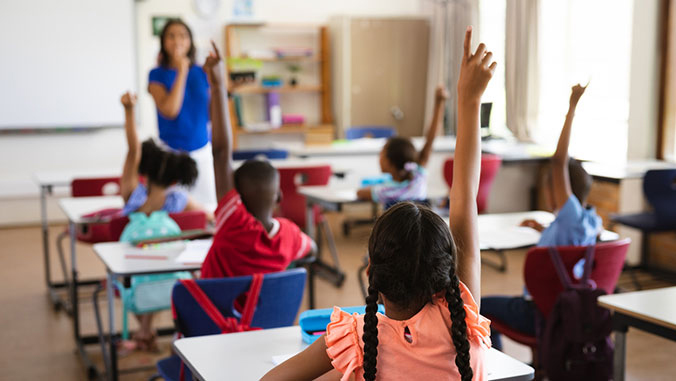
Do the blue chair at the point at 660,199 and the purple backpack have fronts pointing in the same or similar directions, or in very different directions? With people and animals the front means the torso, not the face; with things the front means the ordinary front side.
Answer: very different directions

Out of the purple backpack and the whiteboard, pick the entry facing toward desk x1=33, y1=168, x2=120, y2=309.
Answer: the whiteboard

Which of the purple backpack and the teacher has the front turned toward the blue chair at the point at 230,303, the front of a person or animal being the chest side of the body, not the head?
the teacher

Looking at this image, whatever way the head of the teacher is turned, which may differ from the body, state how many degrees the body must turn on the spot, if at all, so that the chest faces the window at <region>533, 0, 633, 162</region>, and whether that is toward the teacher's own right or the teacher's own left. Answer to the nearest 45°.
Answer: approximately 90° to the teacher's own left

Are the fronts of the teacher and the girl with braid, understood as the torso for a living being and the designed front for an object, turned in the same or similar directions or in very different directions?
very different directions

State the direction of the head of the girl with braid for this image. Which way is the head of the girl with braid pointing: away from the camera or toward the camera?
away from the camera

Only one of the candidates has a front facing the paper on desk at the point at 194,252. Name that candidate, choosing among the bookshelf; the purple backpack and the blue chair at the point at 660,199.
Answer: the bookshelf

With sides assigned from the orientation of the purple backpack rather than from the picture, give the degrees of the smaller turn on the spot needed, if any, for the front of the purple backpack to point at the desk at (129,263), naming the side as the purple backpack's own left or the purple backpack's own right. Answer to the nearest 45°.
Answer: approximately 135° to the purple backpack's own right

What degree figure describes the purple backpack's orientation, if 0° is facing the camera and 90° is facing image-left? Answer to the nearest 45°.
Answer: approximately 315°

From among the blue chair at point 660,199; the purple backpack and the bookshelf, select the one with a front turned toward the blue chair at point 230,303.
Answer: the bookshelf

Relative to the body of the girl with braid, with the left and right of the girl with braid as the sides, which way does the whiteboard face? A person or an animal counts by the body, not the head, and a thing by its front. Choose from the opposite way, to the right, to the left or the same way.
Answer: the opposite way

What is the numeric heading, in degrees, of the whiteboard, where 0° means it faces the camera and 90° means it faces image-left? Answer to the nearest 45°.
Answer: approximately 0°

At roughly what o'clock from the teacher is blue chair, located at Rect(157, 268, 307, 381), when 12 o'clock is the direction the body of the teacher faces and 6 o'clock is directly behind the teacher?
The blue chair is roughly at 12 o'clock from the teacher.

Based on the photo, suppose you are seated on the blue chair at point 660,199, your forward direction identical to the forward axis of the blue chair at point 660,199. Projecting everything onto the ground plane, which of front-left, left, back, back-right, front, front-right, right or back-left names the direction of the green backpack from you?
left

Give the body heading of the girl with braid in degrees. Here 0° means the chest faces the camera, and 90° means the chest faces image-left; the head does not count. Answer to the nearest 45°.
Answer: approximately 180°

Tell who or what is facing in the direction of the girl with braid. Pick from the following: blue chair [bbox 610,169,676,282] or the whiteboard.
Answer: the whiteboard

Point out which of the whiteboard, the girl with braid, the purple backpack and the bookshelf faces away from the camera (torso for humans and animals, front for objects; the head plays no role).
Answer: the girl with braid
